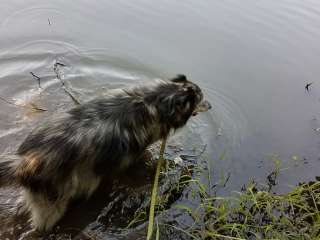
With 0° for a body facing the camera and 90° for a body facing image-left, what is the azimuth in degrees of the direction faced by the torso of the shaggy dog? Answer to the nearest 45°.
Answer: approximately 225°

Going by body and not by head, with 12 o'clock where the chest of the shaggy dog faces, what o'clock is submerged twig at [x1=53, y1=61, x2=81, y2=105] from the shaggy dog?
The submerged twig is roughly at 10 o'clock from the shaggy dog.
